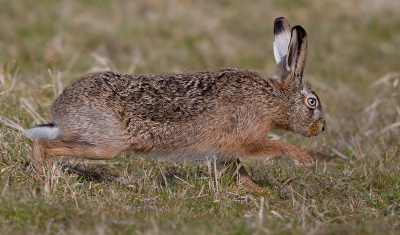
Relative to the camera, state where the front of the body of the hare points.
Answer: to the viewer's right
